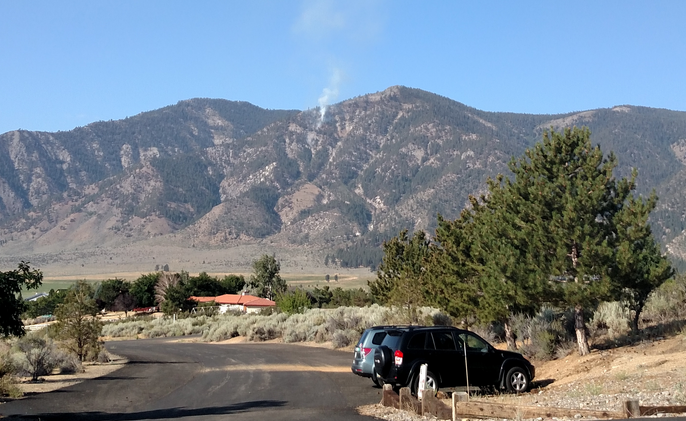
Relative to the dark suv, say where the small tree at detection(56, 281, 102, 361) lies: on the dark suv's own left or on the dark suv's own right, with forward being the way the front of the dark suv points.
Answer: on the dark suv's own left

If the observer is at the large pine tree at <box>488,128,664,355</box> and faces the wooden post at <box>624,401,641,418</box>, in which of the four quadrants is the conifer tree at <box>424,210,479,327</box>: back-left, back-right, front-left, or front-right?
back-right

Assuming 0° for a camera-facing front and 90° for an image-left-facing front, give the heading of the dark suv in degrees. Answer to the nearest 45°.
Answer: approximately 225°

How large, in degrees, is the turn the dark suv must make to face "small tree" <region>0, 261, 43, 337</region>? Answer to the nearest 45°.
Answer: approximately 180°

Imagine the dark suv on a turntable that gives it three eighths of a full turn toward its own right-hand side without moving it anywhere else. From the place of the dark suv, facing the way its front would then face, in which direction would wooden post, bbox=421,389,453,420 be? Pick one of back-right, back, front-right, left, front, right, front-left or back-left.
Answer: front

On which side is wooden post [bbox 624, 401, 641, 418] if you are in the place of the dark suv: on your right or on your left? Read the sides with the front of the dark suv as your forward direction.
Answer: on your right

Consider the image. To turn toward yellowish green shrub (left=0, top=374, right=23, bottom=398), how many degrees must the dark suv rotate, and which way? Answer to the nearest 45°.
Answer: approximately 135° to its left

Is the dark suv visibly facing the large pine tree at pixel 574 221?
yes
